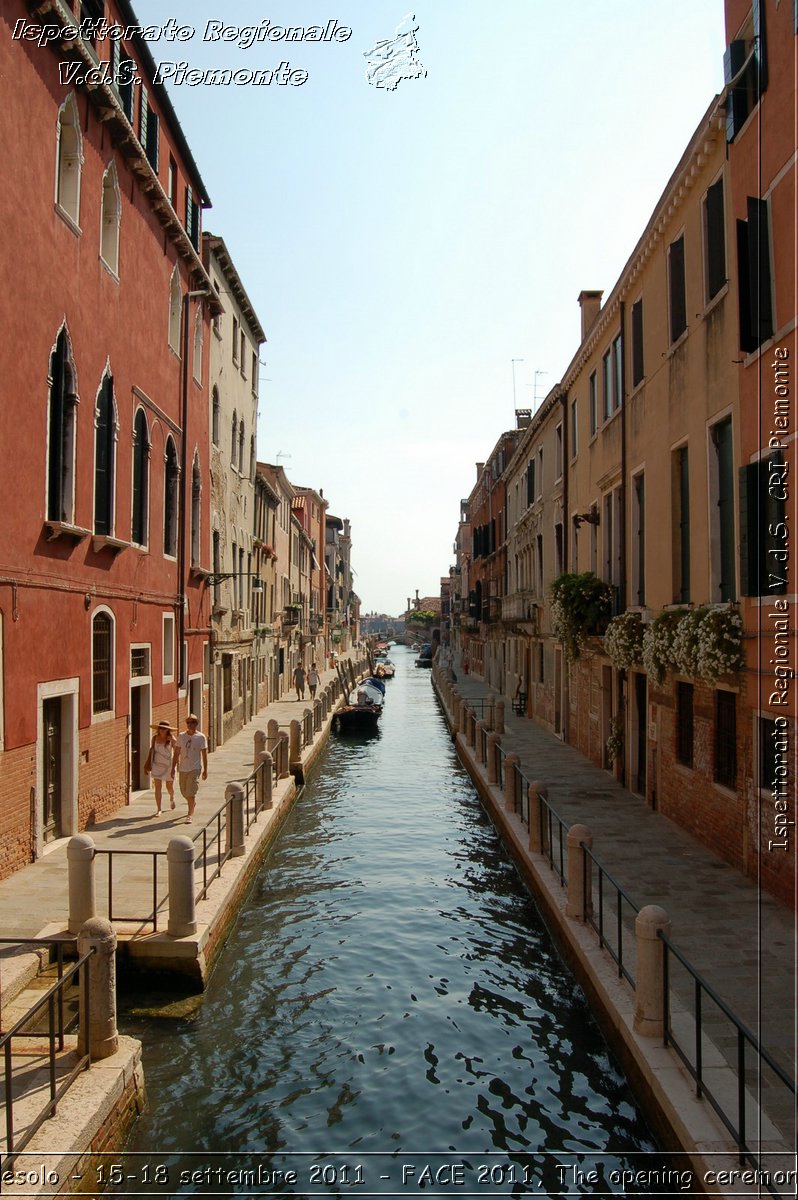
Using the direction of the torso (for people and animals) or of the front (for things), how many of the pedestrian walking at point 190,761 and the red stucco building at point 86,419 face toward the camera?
1

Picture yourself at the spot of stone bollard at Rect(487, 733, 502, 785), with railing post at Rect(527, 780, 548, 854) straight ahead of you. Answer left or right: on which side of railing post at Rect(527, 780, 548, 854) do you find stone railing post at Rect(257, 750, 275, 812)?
right

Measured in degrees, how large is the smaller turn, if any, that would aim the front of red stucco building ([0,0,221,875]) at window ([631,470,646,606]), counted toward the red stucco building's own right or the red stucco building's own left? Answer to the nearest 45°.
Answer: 0° — it already faces it

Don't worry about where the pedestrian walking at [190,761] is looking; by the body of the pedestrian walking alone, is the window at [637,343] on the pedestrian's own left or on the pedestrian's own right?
on the pedestrian's own left

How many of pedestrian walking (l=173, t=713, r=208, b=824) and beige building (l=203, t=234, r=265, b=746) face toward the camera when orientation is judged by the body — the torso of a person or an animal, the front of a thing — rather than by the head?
1

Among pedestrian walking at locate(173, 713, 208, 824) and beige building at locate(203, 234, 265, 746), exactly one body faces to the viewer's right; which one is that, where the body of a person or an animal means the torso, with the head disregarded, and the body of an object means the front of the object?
the beige building

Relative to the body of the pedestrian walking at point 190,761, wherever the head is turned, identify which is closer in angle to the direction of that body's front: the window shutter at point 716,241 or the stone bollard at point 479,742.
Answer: the window shutter

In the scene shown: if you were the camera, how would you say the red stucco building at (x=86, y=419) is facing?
facing to the right of the viewer

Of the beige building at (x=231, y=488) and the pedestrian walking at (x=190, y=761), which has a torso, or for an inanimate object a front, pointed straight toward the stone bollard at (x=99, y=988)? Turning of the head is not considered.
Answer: the pedestrian walking

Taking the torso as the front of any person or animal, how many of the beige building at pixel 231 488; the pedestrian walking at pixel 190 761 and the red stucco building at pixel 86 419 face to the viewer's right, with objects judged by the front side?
2

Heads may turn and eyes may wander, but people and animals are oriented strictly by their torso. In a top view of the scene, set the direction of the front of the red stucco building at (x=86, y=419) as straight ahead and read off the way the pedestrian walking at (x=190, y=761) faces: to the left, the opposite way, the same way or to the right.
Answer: to the right

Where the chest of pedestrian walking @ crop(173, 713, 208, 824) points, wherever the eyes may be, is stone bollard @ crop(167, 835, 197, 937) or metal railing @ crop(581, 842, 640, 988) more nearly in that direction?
the stone bollard

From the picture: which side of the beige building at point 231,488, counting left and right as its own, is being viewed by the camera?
right
